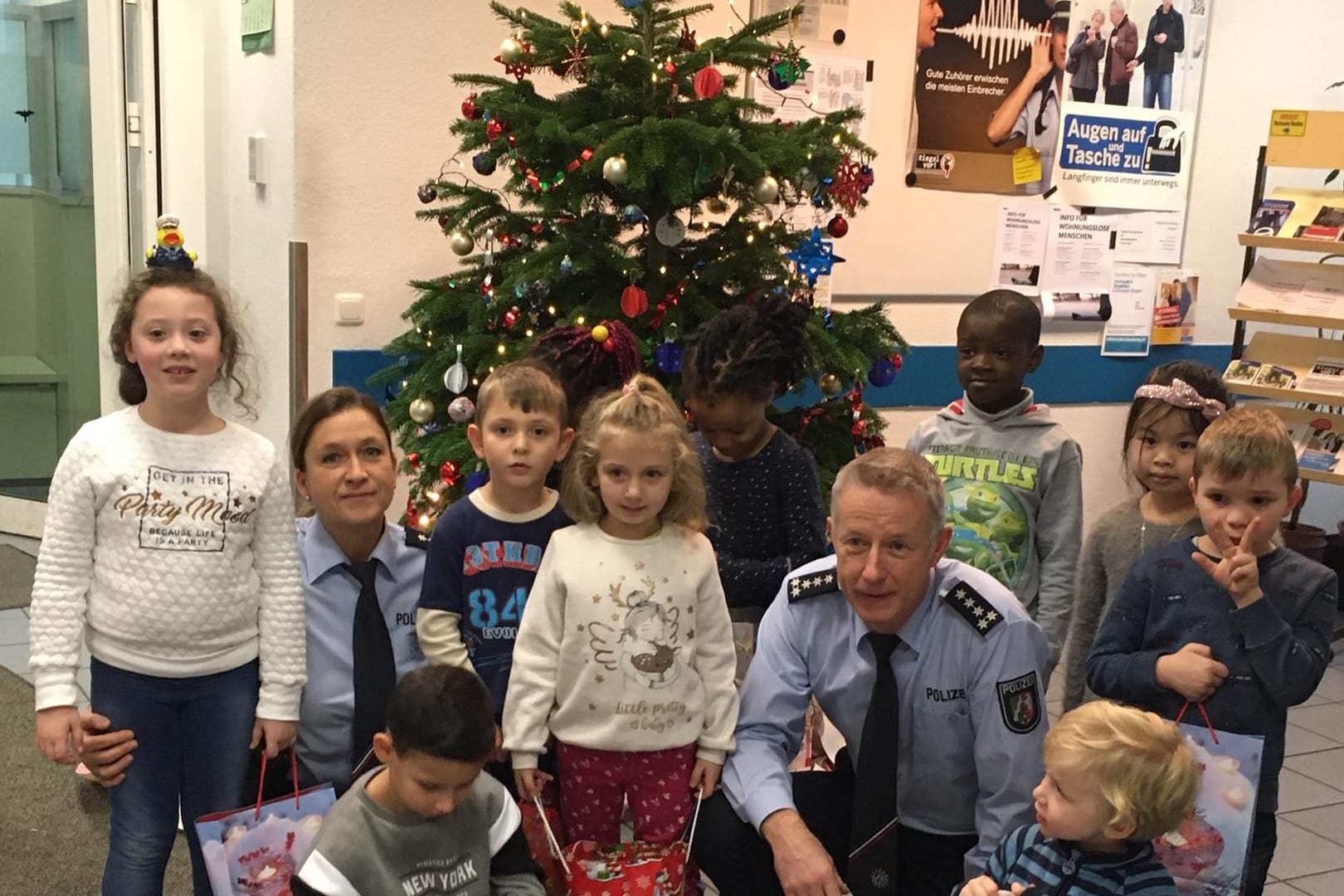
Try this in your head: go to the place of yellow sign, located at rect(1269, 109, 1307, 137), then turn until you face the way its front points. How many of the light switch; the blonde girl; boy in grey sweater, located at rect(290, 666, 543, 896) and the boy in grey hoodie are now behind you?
0

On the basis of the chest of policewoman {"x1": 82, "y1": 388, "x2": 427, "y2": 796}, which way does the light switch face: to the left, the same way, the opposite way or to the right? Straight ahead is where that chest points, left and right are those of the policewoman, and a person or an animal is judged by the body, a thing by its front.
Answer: the same way

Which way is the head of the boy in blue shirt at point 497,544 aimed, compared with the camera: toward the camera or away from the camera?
toward the camera

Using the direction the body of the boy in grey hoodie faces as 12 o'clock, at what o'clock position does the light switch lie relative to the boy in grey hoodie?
The light switch is roughly at 2 o'clock from the boy in grey hoodie.

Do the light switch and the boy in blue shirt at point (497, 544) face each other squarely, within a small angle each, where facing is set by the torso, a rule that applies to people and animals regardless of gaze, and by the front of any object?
no

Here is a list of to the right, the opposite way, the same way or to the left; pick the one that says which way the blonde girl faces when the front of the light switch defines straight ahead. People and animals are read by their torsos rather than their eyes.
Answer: the same way

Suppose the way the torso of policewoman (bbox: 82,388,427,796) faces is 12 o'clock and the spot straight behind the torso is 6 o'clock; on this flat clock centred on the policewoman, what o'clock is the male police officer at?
The male police officer is roughly at 10 o'clock from the policewoman.

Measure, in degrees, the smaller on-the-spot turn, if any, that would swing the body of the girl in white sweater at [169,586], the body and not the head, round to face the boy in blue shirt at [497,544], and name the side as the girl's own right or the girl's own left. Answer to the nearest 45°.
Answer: approximately 90° to the girl's own left

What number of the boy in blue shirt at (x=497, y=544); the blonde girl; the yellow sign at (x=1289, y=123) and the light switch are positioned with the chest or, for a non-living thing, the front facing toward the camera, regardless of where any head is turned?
4

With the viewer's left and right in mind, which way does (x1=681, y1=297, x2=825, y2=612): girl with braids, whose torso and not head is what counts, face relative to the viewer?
facing the viewer and to the left of the viewer

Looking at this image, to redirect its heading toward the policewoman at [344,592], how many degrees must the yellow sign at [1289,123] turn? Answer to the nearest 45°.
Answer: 0° — it already faces them

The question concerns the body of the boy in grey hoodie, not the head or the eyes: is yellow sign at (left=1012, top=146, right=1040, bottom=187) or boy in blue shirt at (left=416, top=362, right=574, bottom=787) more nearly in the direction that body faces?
the boy in blue shirt

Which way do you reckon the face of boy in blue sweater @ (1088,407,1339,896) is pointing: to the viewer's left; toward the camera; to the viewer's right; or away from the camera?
toward the camera

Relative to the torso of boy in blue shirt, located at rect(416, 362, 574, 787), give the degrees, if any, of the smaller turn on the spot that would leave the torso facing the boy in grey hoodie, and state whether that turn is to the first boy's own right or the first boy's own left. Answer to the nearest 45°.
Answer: approximately 135° to the first boy's own left

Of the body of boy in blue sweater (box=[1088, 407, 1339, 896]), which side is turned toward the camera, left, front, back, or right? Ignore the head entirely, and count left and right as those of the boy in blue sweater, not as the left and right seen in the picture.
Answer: front

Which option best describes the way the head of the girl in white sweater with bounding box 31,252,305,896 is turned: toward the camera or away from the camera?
toward the camera

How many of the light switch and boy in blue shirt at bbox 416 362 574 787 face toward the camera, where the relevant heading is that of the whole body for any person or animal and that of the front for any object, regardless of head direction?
2

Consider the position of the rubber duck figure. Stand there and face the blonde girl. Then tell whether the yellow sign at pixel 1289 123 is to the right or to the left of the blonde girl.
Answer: left

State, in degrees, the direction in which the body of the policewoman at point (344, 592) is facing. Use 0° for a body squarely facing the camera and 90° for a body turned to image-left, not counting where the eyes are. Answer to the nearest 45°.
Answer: approximately 0°

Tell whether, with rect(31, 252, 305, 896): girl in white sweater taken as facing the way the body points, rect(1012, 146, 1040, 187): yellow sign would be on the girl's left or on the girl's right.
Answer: on the girl's left

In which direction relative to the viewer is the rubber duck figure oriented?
toward the camera

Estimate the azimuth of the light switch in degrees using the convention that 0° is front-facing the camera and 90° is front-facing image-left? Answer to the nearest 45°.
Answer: approximately 0°

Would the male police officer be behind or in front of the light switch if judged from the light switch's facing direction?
in front
